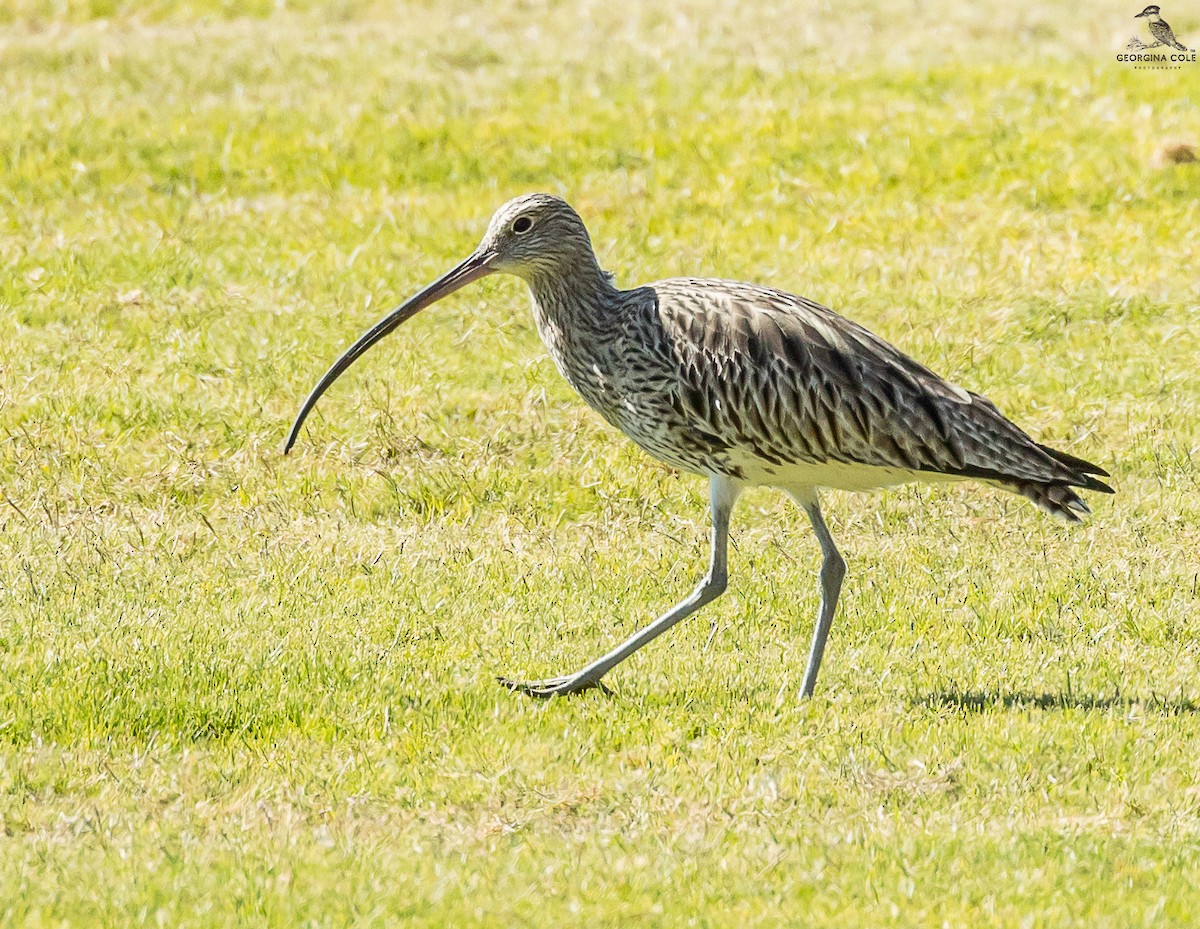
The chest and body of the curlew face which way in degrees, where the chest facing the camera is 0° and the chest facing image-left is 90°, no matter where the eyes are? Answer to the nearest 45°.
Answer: approximately 90°
